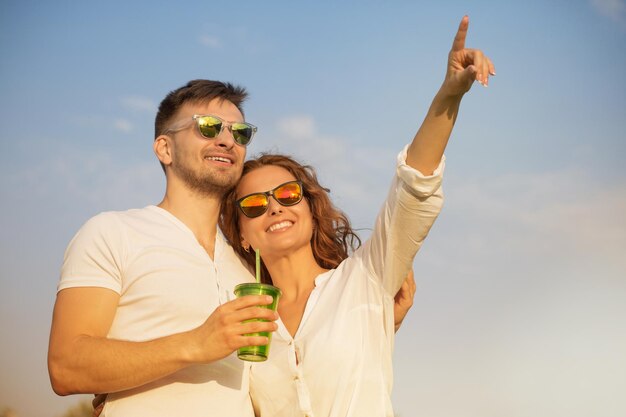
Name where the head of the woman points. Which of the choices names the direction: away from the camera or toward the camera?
toward the camera

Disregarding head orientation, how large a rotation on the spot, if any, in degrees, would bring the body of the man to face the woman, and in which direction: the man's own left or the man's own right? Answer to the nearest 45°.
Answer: approximately 45° to the man's own left

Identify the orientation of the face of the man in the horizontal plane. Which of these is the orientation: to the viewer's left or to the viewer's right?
to the viewer's right

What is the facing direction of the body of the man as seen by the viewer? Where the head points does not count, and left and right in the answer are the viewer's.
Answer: facing the viewer and to the right of the viewer
